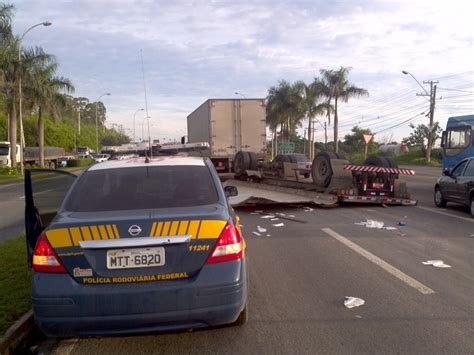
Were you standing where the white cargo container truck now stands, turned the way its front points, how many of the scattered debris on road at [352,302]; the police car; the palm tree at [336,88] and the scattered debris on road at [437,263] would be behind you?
3

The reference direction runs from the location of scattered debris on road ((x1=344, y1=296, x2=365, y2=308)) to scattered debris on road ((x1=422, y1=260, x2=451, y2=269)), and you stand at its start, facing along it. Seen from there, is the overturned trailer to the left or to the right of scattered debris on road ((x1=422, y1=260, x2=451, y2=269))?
left

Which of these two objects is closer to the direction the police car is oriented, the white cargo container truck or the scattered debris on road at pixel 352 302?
the white cargo container truck

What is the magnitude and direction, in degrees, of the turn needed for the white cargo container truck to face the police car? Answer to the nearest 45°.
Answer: approximately 180°

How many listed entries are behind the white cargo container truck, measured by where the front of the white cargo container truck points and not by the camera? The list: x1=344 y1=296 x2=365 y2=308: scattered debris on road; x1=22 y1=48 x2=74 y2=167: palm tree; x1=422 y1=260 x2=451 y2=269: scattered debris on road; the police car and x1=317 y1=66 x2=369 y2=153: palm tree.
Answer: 3

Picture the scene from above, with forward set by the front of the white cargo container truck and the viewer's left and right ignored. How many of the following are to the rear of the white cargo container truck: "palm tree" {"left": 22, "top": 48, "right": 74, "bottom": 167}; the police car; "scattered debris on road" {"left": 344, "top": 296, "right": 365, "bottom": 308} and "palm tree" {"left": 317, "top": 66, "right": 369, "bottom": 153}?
2

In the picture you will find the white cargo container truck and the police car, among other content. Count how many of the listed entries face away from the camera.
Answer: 2

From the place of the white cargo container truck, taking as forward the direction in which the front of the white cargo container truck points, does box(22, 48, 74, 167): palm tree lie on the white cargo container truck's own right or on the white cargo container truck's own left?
on the white cargo container truck's own left

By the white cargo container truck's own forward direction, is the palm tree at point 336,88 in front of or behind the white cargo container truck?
in front

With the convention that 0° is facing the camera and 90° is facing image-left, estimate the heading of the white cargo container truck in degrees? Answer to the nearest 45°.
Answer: approximately 180°

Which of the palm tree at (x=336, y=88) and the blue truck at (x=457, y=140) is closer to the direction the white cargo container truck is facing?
the palm tree

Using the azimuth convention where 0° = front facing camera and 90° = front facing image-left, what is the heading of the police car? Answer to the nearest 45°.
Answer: approximately 180°
